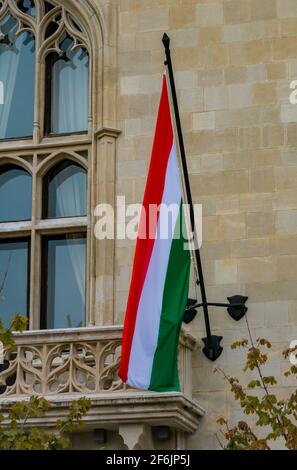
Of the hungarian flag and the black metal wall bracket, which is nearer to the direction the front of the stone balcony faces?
the hungarian flag

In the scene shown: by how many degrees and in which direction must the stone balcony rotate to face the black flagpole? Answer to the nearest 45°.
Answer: approximately 90° to its left

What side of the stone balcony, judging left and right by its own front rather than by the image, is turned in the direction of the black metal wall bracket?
left

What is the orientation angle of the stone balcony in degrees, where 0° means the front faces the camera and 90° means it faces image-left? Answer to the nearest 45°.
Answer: approximately 0°
